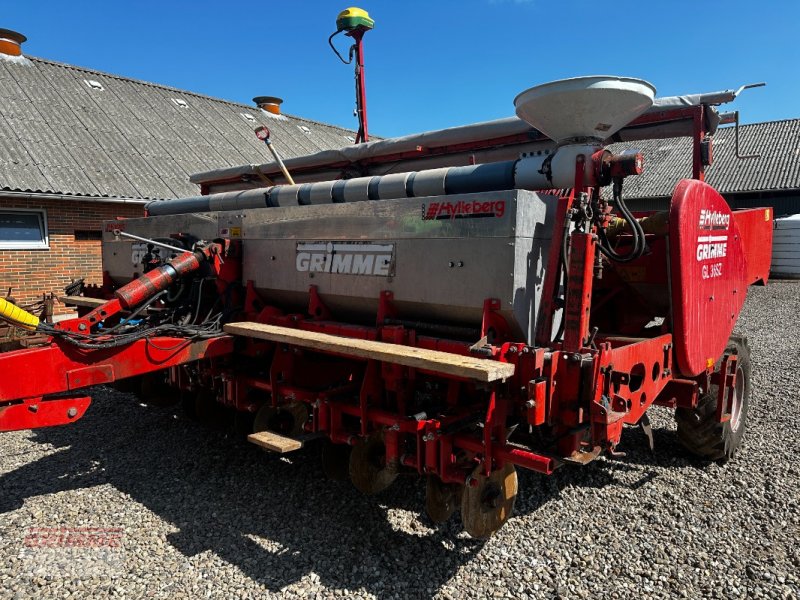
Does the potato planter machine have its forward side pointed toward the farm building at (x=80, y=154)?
no
